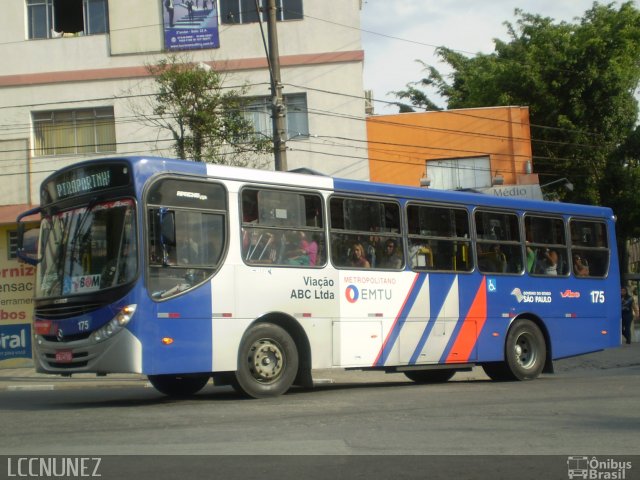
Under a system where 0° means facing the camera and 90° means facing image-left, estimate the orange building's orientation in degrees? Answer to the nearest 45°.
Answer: approximately 0°

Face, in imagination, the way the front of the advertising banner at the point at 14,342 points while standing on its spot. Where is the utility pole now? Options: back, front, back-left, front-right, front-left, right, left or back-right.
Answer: front-left

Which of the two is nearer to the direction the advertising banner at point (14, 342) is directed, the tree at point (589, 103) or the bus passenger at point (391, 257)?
the bus passenger

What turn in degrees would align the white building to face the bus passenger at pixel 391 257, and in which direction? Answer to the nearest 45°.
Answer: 0° — it already faces them

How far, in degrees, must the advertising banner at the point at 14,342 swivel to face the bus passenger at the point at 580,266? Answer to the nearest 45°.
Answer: approximately 45° to its left

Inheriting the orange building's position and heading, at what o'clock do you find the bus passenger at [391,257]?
The bus passenger is roughly at 12 o'clock from the orange building.

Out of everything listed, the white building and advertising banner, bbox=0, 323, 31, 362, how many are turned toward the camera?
2

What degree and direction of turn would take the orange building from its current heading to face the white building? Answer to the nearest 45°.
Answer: approximately 90° to its right

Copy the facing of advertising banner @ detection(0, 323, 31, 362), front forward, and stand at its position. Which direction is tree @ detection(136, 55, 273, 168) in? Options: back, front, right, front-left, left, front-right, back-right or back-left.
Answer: front-left
